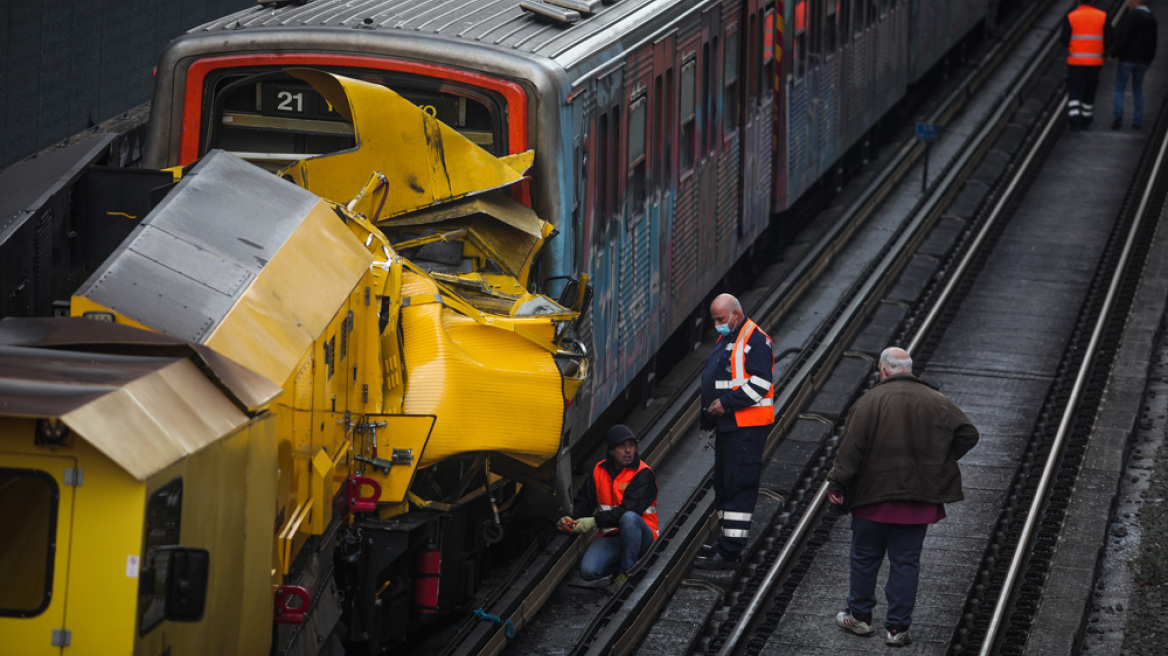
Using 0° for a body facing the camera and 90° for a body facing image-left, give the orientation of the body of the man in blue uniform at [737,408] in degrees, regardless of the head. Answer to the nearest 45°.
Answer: approximately 90°

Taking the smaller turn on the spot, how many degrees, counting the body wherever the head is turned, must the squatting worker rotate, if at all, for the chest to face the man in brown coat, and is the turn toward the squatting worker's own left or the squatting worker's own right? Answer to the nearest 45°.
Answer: approximately 90° to the squatting worker's own left

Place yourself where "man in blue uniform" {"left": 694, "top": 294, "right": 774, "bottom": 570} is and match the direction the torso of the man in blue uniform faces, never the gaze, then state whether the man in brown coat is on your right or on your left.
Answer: on your left

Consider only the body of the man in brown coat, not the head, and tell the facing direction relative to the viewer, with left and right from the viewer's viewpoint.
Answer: facing away from the viewer

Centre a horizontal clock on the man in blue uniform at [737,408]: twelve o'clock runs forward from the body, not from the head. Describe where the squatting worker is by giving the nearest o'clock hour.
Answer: The squatting worker is roughly at 11 o'clock from the man in blue uniform.

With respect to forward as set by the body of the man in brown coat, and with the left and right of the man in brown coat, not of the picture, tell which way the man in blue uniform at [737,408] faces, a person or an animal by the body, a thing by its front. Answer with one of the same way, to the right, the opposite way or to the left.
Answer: to the left

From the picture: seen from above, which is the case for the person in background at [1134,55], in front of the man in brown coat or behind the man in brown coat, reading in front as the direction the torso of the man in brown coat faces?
in front
